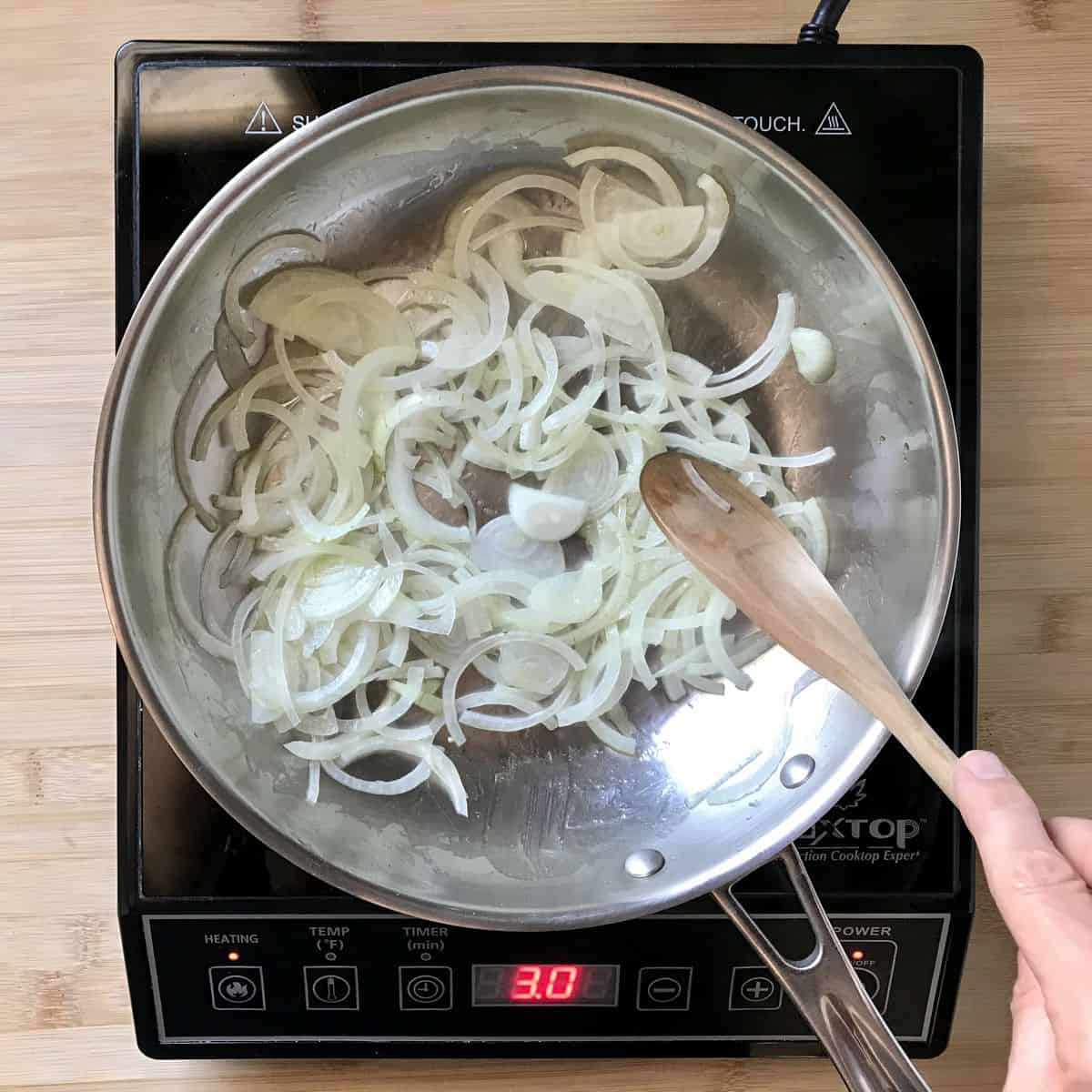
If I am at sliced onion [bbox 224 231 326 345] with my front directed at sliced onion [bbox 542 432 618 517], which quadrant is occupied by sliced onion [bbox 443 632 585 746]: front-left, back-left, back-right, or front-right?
front-right

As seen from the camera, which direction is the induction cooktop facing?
toward the camera
